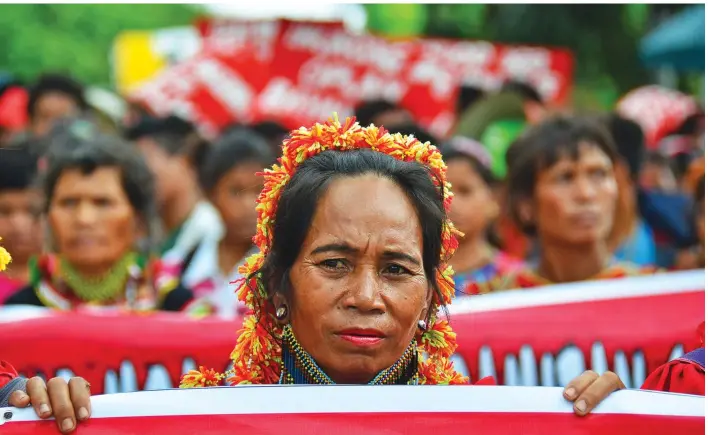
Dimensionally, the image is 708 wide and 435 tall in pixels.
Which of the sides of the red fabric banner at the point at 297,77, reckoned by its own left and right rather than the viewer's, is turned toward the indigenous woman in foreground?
front

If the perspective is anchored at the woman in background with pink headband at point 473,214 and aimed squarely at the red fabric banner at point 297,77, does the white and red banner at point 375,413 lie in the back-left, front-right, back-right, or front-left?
back-left

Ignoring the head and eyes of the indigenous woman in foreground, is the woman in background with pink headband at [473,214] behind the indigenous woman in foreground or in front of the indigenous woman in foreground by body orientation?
behind

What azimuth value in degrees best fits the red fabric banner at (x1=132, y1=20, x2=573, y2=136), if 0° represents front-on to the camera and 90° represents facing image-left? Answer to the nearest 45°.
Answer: approximately 0°

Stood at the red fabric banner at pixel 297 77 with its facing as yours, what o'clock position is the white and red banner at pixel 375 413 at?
The white and red banner is roughly at 12 o'clock from the red fabric banner.

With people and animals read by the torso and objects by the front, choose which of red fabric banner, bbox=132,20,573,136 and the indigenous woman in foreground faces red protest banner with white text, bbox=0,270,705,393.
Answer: the red fabric banner

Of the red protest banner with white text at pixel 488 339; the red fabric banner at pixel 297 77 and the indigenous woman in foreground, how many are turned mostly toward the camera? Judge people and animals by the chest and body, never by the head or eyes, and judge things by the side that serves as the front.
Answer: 3

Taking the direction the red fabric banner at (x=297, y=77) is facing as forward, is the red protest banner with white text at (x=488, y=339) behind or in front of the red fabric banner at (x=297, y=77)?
in front
